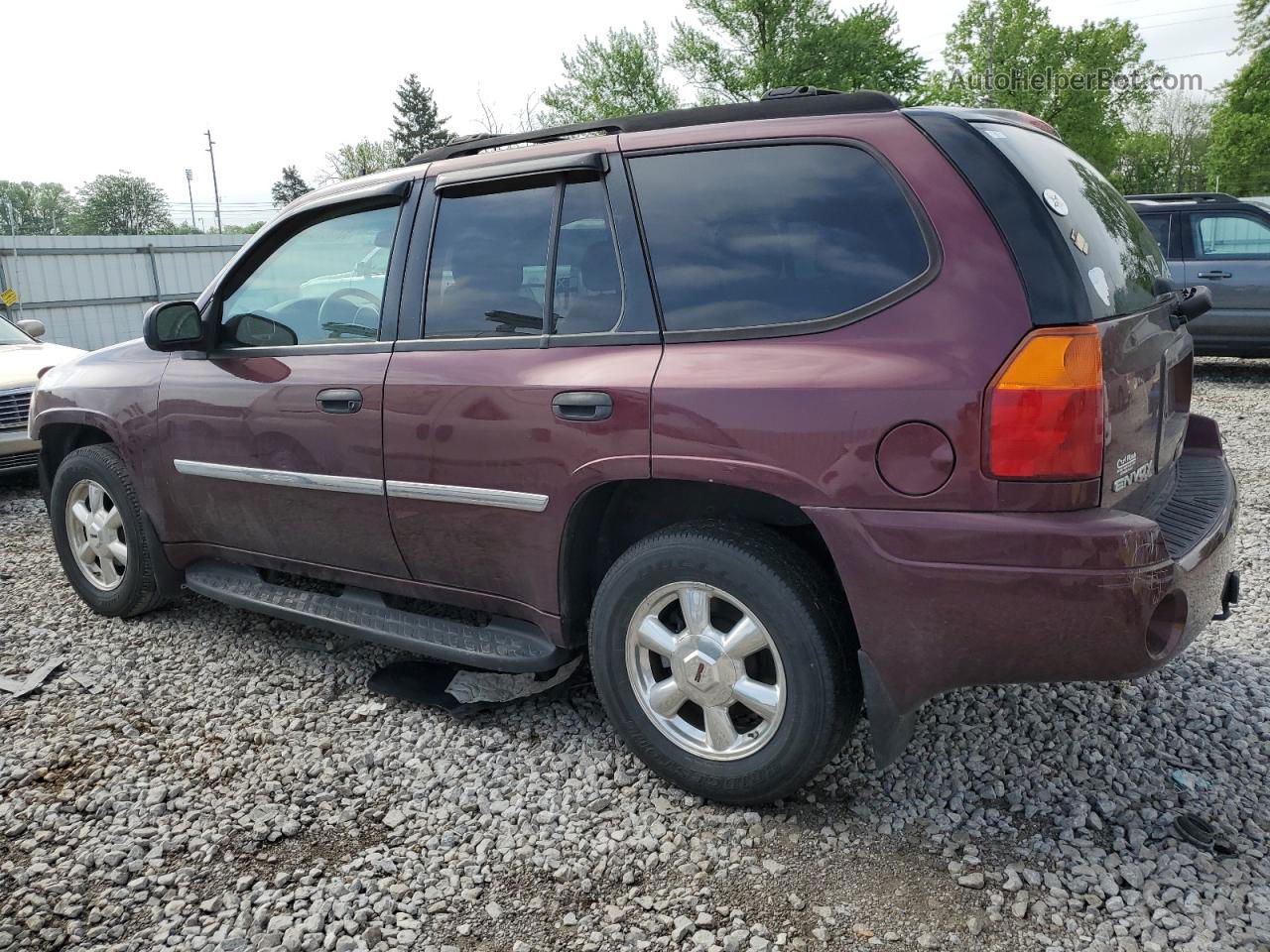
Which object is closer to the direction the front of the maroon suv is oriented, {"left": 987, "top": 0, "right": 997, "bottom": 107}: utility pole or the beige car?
the beige car

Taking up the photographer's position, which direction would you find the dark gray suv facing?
facing to the right of the viewer

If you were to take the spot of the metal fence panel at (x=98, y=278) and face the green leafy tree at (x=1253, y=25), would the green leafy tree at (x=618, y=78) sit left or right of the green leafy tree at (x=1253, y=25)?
left

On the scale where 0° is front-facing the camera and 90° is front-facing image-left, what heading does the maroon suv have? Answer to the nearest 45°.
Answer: approximately 135°

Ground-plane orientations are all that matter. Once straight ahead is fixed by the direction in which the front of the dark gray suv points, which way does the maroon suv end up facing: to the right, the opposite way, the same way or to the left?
the opposite way

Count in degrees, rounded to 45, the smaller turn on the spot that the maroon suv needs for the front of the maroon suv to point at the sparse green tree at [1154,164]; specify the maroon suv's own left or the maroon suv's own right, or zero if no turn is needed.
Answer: approximately 90° to the maroon suv's own right

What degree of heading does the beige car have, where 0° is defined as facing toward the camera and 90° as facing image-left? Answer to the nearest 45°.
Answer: approximately 315°

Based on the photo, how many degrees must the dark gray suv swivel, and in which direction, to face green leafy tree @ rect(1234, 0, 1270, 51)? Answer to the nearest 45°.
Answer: approximately 90° to its left

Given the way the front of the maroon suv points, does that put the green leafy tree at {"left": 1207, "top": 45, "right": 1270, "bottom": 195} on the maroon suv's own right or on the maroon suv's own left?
on the maroon suv's own right

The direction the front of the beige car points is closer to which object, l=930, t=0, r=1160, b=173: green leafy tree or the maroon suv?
the maroon suv

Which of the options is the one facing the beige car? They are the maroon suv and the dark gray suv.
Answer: the maroon suv
